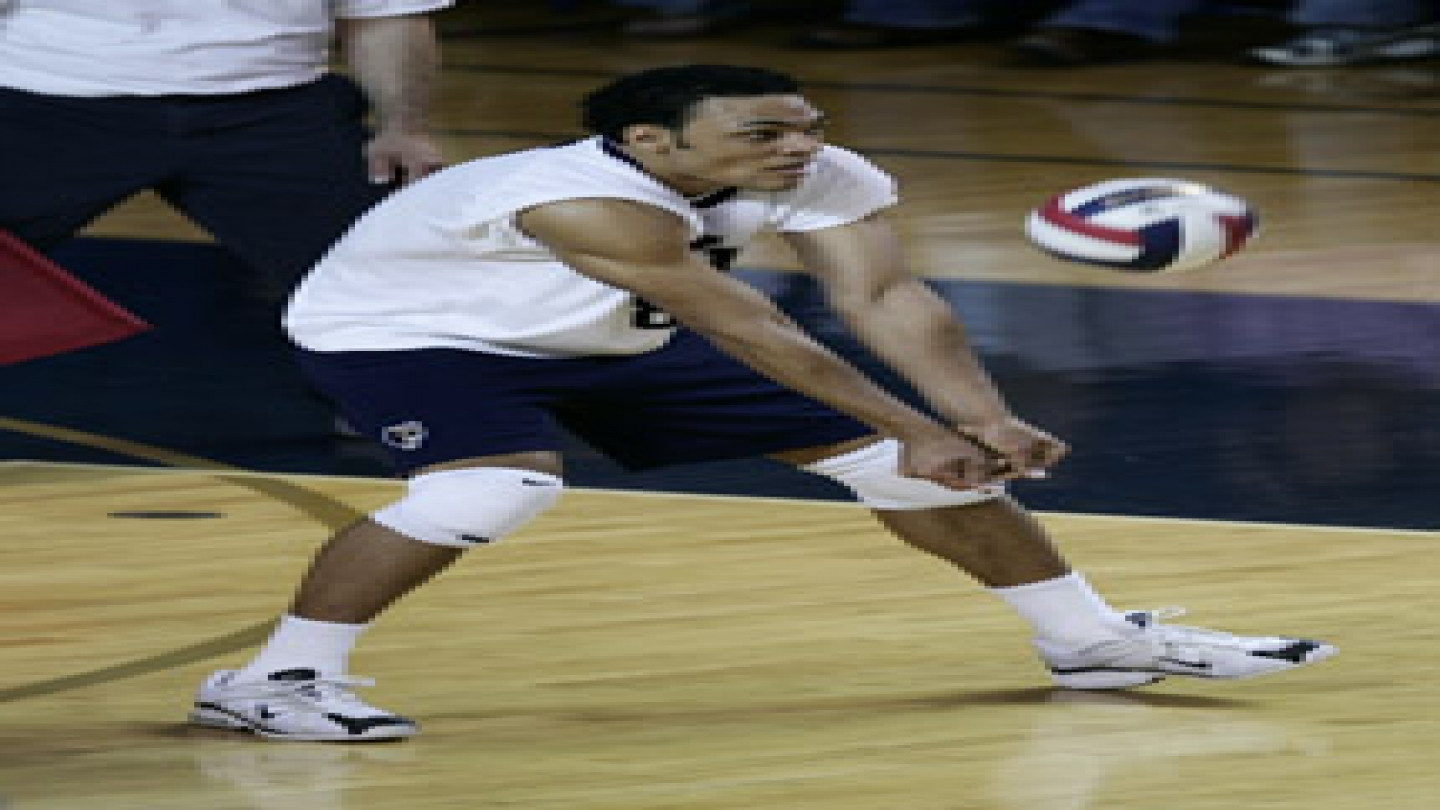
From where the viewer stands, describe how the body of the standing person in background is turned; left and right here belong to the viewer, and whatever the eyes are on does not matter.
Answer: facing the viewer

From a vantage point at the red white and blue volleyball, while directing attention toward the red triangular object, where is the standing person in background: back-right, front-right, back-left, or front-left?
front-right

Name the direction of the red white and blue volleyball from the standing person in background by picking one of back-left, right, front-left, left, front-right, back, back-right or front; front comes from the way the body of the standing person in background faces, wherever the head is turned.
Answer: front-left

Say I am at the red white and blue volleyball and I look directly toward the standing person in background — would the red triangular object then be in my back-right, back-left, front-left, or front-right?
front-left

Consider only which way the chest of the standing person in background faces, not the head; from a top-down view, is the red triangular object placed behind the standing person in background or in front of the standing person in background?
in front
